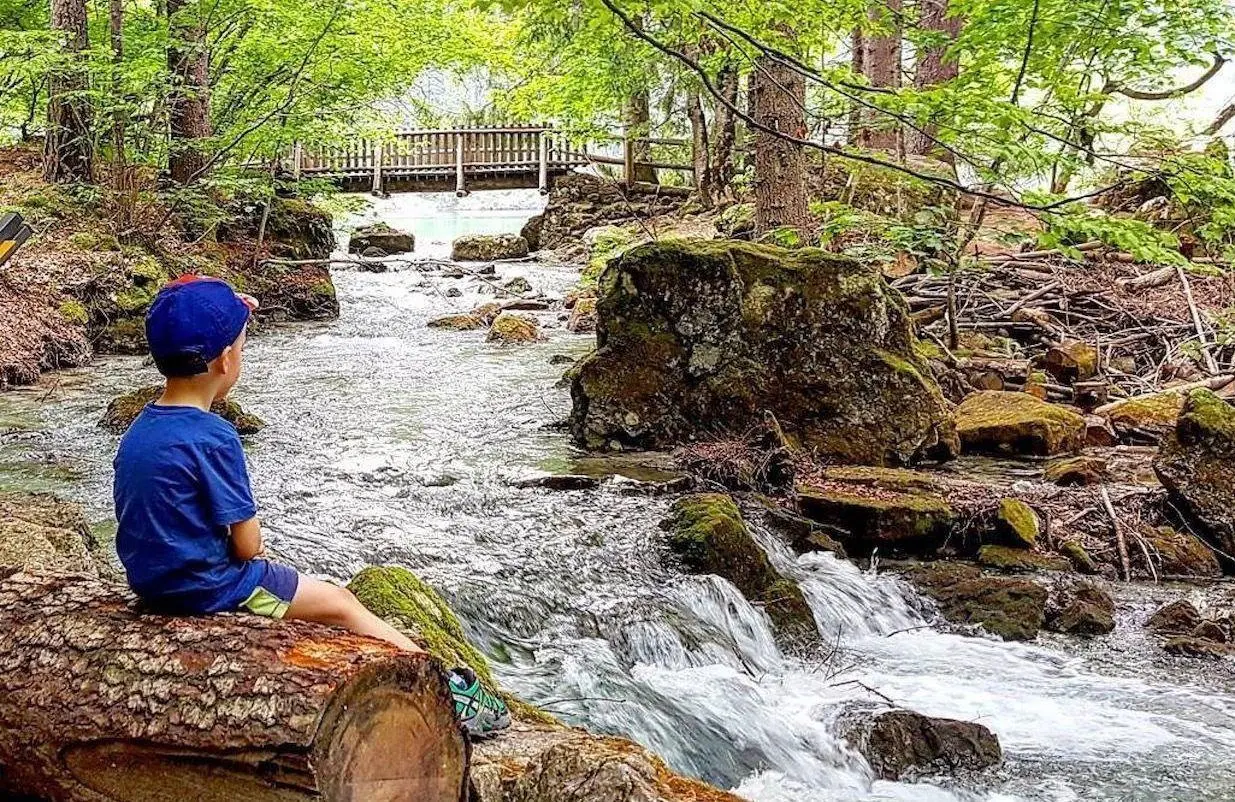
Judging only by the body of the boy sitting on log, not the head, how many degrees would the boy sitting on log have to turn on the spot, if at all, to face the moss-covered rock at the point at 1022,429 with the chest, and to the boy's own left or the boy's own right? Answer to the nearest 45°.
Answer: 0° — they already face it

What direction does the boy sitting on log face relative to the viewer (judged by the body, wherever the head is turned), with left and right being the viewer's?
facing away from the viewer and to the right of the viewer

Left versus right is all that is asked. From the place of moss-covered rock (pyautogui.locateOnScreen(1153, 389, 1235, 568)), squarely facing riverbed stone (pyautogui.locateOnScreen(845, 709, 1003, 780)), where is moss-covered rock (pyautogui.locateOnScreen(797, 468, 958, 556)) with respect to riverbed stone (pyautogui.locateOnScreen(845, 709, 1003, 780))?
right

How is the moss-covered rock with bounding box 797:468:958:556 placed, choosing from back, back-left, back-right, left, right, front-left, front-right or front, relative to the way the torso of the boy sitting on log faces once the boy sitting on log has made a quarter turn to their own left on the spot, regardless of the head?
right

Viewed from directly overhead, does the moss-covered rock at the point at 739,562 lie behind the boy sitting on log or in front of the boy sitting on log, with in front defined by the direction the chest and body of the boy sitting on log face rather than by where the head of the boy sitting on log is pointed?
in front

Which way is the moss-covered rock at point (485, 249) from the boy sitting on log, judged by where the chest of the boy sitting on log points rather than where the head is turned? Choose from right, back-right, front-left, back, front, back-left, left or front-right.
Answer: front-left

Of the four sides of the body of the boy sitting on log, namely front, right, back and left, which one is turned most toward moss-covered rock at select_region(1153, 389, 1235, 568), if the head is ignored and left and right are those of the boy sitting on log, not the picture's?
front

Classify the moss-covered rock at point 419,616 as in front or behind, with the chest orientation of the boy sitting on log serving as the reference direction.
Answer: in front

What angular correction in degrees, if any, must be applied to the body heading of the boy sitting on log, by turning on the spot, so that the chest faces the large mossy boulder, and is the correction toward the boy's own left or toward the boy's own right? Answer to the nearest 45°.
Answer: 0° — they already face it

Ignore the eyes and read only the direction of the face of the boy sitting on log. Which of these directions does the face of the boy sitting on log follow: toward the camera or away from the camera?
away from the camera

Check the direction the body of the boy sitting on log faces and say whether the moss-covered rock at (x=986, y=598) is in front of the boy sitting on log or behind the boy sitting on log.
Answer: in front

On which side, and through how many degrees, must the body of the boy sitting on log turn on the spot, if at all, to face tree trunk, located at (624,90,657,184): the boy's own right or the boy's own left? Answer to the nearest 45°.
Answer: approximately 45° to the boy's own left

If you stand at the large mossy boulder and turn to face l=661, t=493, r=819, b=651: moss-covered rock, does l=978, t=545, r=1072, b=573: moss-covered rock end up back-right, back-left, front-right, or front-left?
front-left
